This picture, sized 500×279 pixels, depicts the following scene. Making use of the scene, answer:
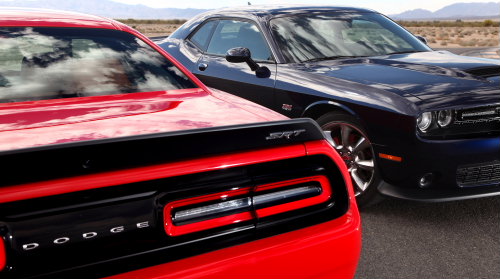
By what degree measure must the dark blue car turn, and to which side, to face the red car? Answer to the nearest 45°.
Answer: approximately 45° to its right

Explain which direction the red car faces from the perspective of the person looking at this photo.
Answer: facing away from the viewer and to the left of the viewer

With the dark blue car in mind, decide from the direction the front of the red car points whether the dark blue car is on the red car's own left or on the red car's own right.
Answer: on the red car's own right

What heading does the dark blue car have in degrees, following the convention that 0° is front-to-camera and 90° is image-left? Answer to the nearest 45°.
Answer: approximately 315°

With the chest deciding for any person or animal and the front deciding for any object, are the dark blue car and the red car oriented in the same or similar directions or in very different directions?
very different directions
